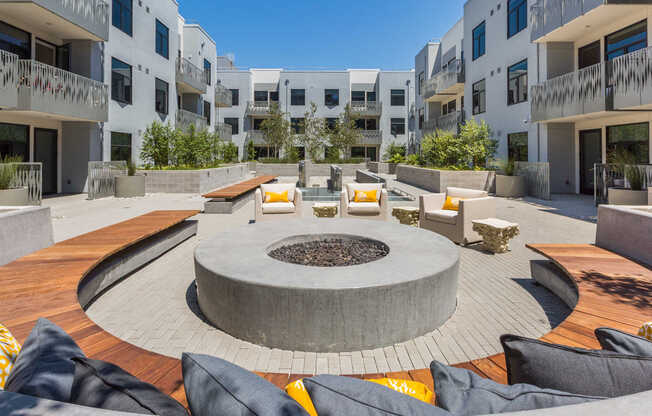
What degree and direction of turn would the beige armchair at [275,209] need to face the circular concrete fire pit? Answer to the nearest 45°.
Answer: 0° — it already faces it

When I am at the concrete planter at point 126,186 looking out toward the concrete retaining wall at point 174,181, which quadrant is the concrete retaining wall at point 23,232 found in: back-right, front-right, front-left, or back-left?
back-right

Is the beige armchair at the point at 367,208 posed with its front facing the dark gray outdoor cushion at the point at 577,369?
yes

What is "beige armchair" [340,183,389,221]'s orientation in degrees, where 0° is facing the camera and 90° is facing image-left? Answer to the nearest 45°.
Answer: approximately 0°
